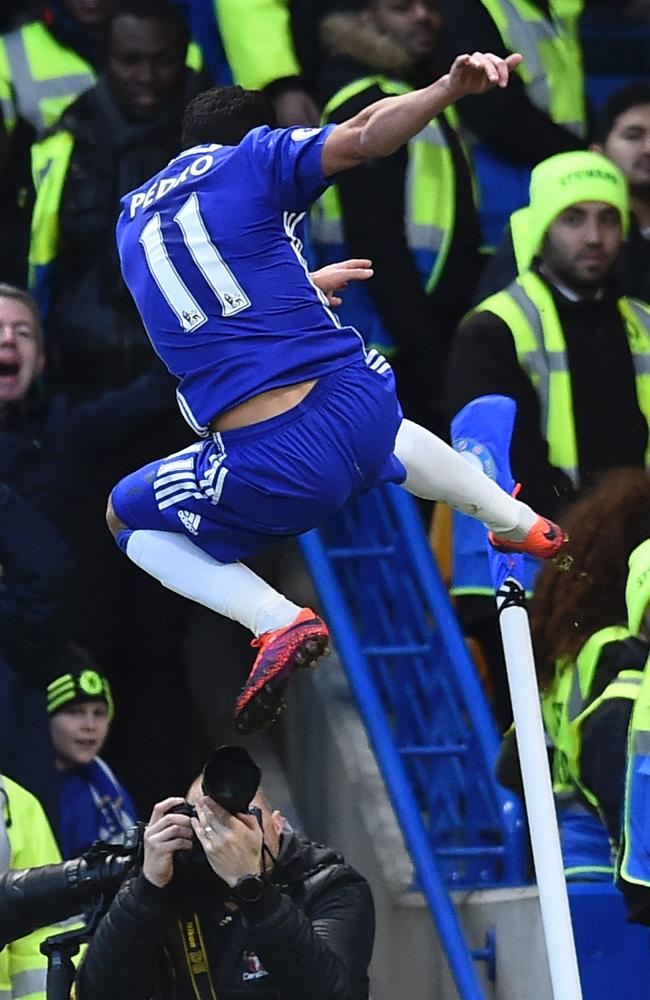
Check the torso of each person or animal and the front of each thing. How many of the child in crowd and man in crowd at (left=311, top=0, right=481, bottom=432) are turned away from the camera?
0

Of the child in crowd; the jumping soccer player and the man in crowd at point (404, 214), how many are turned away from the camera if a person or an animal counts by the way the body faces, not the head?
1

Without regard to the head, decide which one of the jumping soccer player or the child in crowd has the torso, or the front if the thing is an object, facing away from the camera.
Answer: the jumping soccer player

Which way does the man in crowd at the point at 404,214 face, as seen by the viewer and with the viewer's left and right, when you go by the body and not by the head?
facing the viewer and to the right of the viewer

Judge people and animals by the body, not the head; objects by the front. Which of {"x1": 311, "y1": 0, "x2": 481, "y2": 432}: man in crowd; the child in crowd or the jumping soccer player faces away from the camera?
the jumping soccer player

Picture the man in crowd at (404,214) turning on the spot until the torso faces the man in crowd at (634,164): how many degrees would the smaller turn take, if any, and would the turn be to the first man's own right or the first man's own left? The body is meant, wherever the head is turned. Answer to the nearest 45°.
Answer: approximately 45° to the first man's own left

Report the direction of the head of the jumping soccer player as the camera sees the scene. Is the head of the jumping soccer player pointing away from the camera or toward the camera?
away from the camera

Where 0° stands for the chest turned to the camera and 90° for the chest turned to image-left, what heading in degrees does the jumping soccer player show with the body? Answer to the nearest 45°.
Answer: approximately 180°

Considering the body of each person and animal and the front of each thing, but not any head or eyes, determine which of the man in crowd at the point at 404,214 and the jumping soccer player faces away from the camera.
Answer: the jumping soccer player

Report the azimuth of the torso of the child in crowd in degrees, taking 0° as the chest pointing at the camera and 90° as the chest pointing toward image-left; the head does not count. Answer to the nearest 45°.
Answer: approximately 315°
